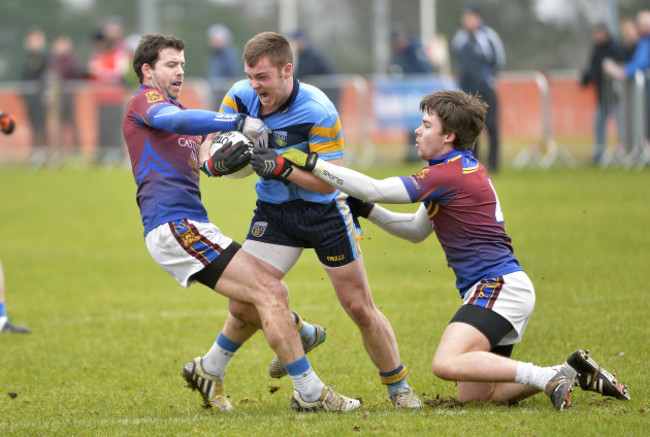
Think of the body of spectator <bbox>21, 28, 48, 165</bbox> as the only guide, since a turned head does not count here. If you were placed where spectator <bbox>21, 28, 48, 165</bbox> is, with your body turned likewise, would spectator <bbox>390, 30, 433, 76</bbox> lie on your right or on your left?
on your left

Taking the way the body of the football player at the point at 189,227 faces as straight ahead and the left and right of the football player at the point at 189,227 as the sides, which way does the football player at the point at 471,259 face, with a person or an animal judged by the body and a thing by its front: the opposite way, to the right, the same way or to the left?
the opposite way

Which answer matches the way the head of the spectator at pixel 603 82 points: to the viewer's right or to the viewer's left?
to the viewer's left

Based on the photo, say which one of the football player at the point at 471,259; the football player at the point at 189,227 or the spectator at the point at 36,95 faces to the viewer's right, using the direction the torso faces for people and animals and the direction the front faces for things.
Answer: the football player at the point at 189,227

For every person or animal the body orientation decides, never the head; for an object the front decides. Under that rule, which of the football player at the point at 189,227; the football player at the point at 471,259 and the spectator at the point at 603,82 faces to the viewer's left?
the football player at the point at 471,259

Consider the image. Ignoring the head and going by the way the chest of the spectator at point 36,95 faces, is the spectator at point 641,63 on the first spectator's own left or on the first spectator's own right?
on the first spectator's own left

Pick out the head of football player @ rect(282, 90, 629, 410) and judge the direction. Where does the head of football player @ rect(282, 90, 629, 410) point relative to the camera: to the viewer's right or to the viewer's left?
to the viewer's left

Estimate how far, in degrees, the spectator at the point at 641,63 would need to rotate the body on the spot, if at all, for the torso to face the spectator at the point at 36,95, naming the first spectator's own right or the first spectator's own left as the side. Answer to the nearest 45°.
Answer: approximately 45° to the first spectator's own right

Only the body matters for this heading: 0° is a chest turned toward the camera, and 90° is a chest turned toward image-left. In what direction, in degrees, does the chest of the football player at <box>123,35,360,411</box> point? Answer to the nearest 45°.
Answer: approximately 270°

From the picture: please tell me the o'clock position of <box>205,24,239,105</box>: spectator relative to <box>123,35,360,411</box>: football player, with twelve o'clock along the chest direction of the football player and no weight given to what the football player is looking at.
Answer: The spectator is roughly at 9 o'clock from the football player.

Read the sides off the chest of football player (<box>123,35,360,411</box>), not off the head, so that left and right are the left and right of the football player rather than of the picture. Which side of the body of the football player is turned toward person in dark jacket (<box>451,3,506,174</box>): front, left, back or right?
left

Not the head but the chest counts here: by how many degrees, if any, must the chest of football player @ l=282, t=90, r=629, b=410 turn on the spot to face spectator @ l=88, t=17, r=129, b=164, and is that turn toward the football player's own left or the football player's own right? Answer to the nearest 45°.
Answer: approximately 45° to the football player's own right
